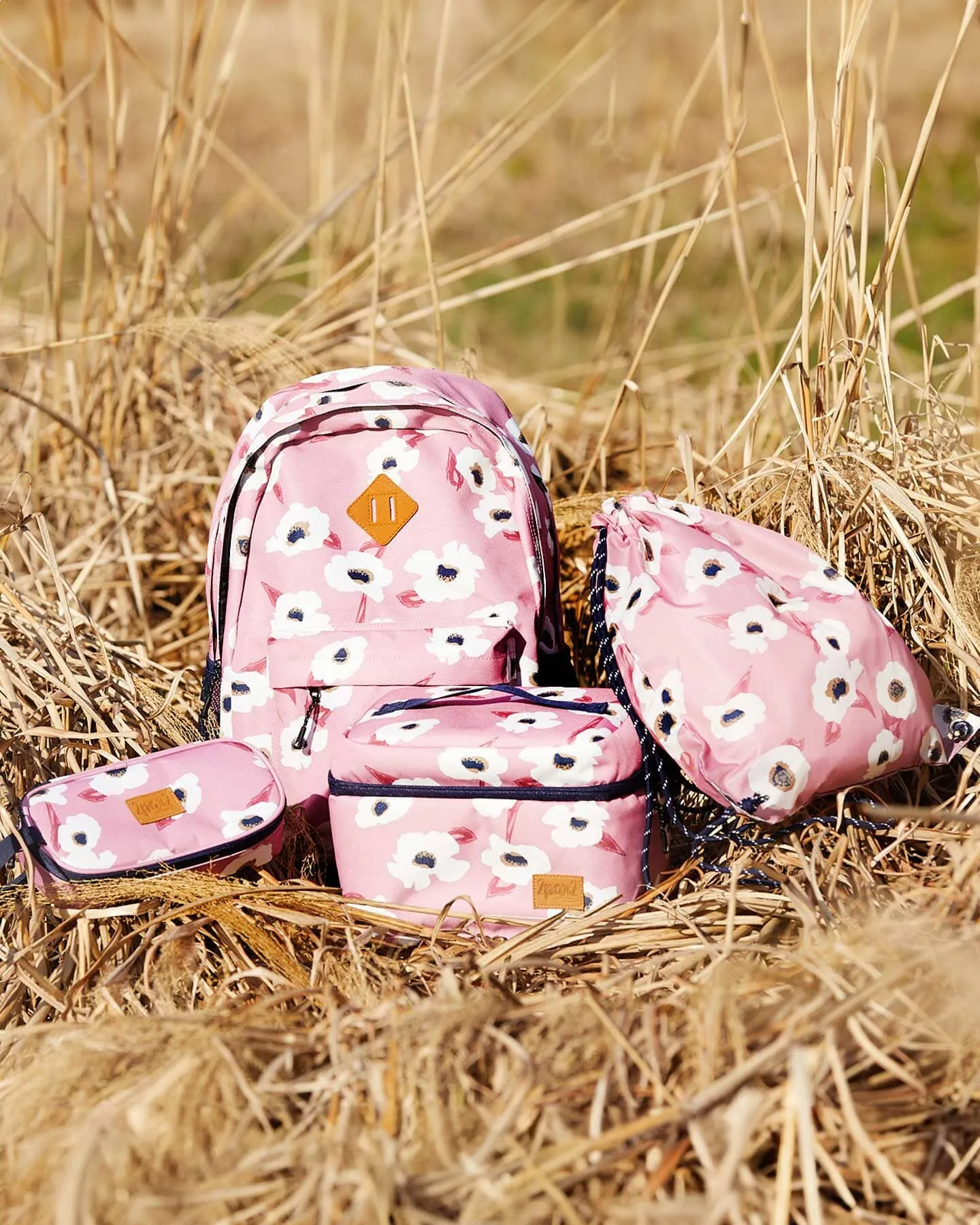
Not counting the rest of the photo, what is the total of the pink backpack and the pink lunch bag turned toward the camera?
2

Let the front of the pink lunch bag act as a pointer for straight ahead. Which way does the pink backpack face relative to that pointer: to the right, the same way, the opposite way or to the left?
the same way

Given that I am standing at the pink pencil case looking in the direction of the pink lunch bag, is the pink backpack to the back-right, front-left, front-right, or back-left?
front-left

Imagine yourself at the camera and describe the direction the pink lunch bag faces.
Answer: facing the viewer

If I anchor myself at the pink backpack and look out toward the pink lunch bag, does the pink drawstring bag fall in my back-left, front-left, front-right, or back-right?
front-left
